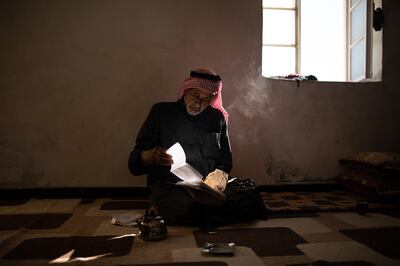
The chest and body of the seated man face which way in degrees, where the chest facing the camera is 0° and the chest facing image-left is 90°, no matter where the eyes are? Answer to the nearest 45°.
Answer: approximately 0°

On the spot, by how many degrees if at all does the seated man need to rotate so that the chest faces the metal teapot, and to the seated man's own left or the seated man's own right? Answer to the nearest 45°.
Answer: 0° — they already face it
